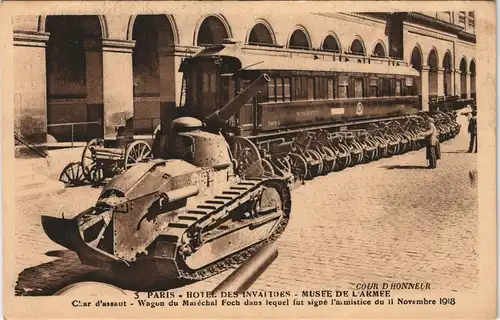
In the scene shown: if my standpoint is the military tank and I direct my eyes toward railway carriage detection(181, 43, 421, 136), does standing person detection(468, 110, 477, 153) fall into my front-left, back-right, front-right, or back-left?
front-right

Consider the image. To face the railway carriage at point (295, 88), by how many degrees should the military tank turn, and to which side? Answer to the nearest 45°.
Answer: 0° — it already faces it

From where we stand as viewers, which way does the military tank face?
facing away from the viewer and to the right of the viewer
